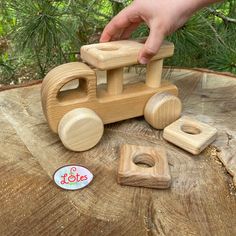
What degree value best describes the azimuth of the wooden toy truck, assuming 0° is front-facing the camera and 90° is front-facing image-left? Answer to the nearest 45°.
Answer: approximately 45°

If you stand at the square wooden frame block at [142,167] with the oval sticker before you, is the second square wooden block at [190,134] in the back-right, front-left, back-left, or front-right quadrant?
back-right
